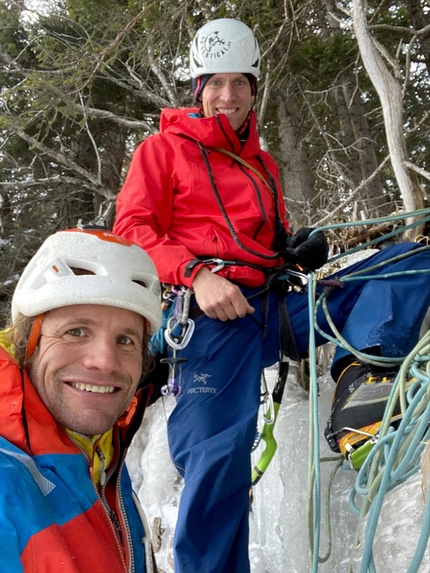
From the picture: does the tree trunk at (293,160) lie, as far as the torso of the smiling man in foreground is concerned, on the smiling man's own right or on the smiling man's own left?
on the smiling man's own left

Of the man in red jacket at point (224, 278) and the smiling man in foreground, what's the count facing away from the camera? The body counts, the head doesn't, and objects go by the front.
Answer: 0

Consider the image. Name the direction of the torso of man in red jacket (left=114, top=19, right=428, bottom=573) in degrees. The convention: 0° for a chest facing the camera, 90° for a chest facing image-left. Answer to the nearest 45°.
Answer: approximately 315°

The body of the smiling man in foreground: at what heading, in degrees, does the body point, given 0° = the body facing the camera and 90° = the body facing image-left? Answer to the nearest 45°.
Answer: approximately 315°

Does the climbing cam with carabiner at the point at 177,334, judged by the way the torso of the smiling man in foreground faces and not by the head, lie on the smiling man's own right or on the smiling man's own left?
on the smiling man's own left

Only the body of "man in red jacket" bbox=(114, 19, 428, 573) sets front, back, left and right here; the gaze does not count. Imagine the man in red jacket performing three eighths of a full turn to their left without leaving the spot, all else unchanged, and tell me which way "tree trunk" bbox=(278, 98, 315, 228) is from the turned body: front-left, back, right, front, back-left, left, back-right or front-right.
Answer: front

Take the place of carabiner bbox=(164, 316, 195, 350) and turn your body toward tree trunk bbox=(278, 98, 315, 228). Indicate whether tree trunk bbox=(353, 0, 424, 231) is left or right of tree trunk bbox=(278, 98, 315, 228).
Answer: right

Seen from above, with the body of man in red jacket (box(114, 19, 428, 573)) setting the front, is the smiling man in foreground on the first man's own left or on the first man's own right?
on the first man's own right
